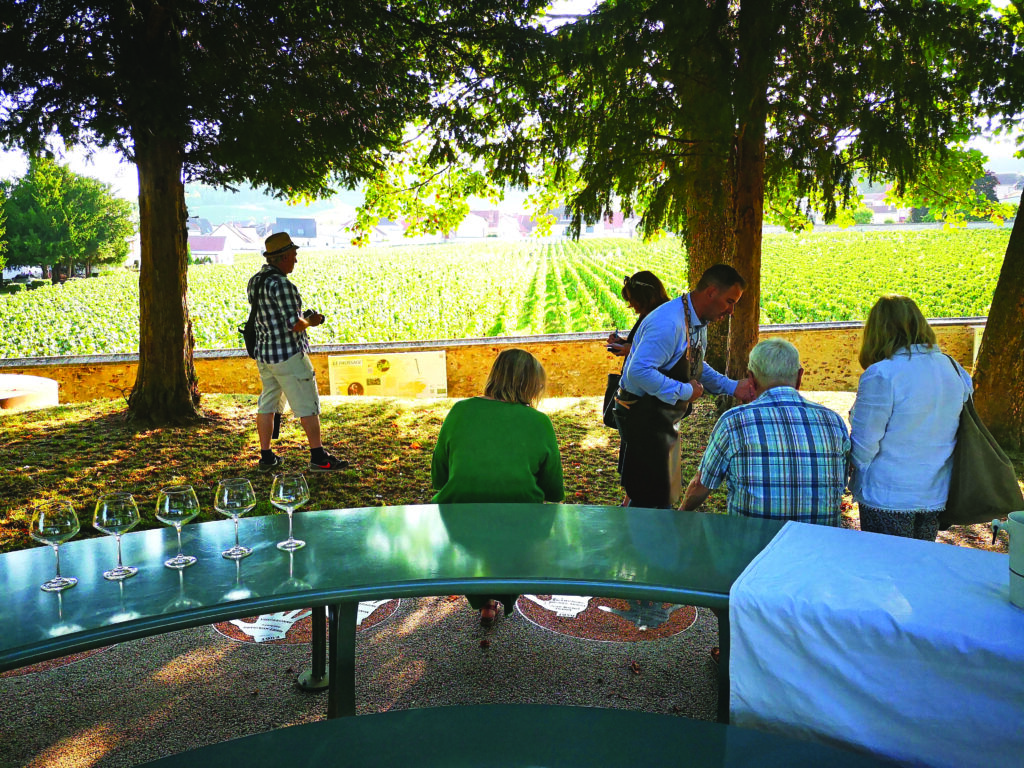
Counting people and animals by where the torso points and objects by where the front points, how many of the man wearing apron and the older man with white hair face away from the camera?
1

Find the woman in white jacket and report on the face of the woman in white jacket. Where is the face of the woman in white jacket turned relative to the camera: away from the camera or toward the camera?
away from the camera

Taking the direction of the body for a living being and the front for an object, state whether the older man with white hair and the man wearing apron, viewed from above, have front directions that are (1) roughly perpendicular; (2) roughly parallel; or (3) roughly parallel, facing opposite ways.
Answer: roughly perpendicular

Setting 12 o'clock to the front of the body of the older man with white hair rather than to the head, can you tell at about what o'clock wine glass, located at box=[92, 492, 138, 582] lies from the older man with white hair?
The wine glass is roughly at 8 o'clock from the older man with white hair.

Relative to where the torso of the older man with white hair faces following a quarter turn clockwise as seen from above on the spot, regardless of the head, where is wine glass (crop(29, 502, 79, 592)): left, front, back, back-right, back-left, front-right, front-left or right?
back-right

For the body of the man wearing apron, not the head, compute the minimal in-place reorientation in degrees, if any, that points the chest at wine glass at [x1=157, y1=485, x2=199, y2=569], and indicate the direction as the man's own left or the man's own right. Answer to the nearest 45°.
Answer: approximately 135° to the man's own right

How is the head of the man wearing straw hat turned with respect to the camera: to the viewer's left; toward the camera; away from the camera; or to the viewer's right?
to the viewer's right

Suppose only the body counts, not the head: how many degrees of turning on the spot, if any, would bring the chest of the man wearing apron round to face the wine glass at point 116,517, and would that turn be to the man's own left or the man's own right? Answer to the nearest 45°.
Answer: approximately 135° to the man's own right

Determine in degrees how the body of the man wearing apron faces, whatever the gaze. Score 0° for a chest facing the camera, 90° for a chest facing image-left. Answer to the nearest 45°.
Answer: approximately 270°

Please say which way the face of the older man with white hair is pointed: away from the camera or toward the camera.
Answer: away from the camera

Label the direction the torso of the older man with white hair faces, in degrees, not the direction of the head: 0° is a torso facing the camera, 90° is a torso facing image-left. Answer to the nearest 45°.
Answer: approximately 180°

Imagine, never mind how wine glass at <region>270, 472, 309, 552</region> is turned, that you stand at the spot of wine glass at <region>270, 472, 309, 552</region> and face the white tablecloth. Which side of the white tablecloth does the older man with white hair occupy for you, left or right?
left

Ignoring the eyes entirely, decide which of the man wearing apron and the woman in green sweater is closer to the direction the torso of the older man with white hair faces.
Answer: the man wearing apron
